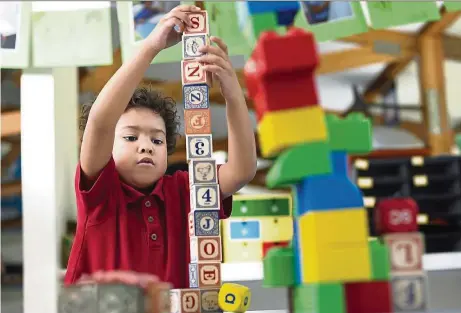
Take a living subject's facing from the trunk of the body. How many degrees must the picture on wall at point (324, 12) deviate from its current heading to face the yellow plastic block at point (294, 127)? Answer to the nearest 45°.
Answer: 0° — it already faces it

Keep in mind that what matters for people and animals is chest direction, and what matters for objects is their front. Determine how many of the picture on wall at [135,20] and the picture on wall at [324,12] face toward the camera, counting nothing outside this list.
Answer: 2

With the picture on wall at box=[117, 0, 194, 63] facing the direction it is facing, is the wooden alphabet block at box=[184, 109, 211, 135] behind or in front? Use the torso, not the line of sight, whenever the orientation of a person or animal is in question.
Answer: in front

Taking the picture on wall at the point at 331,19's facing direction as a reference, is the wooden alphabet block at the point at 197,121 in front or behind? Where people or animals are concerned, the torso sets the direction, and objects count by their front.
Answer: in front

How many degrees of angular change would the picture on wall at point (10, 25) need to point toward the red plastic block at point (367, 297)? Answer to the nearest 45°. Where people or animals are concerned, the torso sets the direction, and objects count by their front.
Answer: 0° — it already faces it
